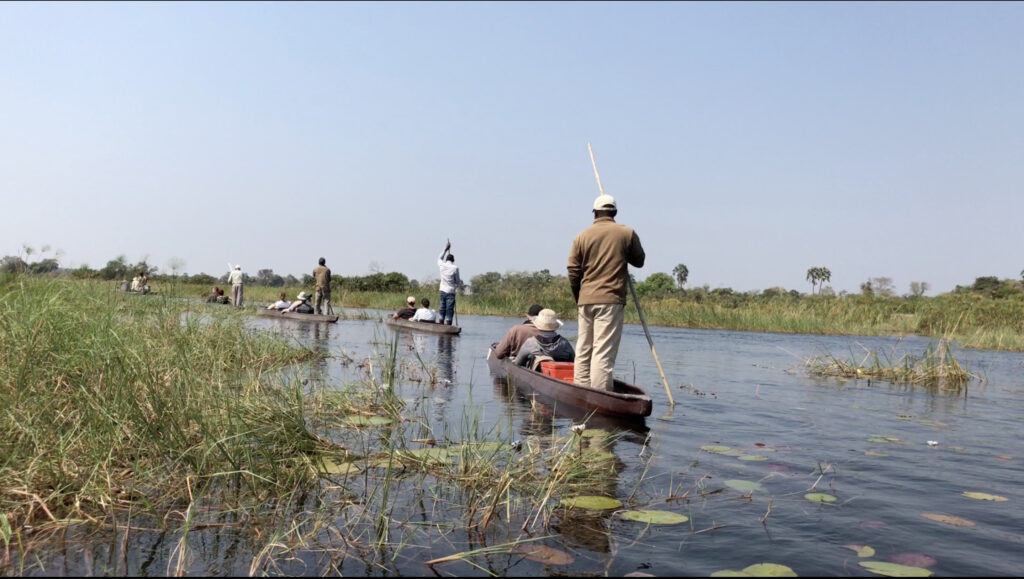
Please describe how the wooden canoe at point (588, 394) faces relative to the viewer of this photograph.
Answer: facing away from the viewer and to the left of the viewer

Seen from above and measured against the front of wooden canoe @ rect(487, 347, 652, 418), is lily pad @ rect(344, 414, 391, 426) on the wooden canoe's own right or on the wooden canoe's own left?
on the wooden canoe's own left

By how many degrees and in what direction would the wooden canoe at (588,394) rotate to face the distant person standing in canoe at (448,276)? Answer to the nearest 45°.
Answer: approximately 45° to its right

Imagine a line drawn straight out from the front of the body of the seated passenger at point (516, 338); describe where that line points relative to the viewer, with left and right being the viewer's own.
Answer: facing away from the viewer and to the left of the viewer

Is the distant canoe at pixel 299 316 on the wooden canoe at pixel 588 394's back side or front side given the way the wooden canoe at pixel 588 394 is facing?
on the front side

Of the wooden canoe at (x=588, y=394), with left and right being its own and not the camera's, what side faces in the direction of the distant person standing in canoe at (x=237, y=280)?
front

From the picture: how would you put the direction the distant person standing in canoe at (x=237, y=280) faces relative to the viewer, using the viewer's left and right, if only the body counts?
facing away from the viewer and to the left of the viewer

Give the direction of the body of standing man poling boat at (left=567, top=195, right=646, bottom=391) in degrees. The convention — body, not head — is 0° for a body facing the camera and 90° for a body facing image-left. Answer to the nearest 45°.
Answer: approximately 180°

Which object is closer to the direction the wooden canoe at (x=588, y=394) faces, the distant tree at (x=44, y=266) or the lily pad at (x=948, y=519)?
the distant tree

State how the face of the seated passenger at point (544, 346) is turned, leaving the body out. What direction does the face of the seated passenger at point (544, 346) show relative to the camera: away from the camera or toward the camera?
away from the camera

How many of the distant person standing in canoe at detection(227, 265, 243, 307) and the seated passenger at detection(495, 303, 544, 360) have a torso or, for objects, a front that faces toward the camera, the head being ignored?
0
